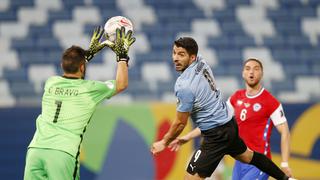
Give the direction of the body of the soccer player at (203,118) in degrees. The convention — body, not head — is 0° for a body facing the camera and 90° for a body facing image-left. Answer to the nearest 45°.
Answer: approximately 90°

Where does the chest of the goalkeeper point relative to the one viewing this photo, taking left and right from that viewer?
facing away from the viewer and to the right of the viewer

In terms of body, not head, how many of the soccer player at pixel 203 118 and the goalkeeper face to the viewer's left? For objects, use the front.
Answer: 1

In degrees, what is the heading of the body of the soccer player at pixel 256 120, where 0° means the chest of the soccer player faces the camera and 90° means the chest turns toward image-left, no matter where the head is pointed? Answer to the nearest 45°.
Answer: approximately 45°

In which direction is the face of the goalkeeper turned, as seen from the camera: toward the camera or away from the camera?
away from the camera

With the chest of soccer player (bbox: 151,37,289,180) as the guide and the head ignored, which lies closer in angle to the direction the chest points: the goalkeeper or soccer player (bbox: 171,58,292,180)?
the goalkeeper

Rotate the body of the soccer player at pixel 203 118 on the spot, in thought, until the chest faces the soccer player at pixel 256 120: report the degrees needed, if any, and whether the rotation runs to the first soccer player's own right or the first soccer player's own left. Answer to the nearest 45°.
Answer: approximately 135° to the first soccer player's own right

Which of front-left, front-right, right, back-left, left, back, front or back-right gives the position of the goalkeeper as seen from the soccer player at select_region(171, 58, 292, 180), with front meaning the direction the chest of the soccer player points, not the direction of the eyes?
front

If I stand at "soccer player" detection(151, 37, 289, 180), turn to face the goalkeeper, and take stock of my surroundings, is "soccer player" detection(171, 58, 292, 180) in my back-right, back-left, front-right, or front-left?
back-right

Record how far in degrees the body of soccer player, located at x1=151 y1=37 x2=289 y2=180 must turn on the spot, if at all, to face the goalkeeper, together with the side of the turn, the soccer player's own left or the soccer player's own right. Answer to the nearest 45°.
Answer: approximately 45° to the soccer player's own left

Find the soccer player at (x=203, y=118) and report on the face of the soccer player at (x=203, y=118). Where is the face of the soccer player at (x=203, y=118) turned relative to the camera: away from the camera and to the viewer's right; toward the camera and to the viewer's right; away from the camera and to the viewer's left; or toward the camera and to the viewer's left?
toward the camera and to the viewer's left

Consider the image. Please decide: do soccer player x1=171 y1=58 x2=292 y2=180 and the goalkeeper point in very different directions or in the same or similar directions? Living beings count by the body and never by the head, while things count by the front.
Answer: very different directions
